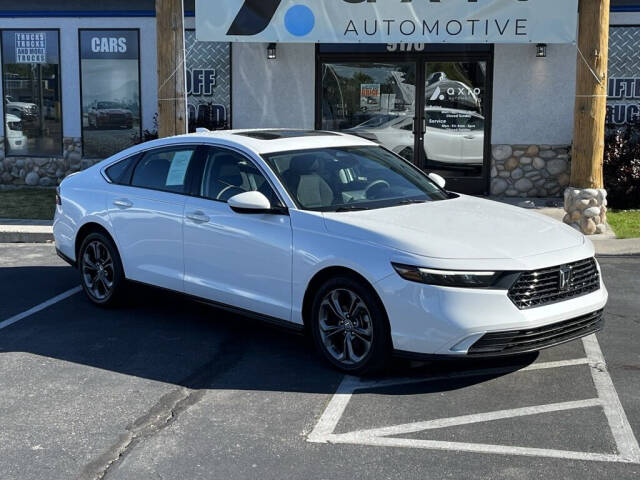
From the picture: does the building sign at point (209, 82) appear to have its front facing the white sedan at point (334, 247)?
yes

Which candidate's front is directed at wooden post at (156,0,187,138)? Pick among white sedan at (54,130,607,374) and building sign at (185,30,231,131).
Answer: the building sign

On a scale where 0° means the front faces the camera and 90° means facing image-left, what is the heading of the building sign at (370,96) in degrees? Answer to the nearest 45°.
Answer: approximately 0°

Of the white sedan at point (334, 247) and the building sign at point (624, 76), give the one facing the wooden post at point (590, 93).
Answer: the building sign

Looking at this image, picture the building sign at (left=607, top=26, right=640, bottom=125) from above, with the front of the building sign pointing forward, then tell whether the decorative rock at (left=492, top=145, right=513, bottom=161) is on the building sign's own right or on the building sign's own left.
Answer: on the building sign's own right

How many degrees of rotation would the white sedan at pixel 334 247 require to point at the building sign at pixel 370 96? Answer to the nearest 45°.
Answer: approximately 135° to its left
